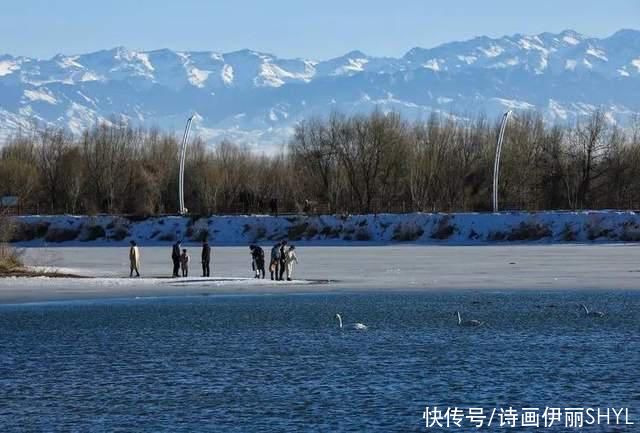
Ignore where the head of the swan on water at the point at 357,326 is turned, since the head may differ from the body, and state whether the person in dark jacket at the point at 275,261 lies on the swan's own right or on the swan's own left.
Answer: on the swan's own right

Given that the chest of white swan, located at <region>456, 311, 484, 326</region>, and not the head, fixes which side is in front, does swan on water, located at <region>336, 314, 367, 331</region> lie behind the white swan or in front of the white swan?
in front

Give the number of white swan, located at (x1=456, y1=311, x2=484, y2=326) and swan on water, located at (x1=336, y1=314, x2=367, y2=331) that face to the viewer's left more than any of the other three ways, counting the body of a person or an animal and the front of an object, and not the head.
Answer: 2

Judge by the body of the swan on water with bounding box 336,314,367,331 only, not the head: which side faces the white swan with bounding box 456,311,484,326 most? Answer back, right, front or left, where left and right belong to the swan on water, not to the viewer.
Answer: back

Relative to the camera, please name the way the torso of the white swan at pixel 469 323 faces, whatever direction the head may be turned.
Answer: to the viewer's left

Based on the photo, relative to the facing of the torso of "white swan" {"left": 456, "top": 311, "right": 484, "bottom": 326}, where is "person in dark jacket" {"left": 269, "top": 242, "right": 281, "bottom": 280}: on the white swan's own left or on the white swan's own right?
on the white swan's own right

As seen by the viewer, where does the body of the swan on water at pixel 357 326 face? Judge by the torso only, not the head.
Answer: to the viewer's left

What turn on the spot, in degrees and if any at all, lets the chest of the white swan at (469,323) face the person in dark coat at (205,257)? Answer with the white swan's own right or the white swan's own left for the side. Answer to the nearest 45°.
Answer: approximately 45° to the white swan's own right
